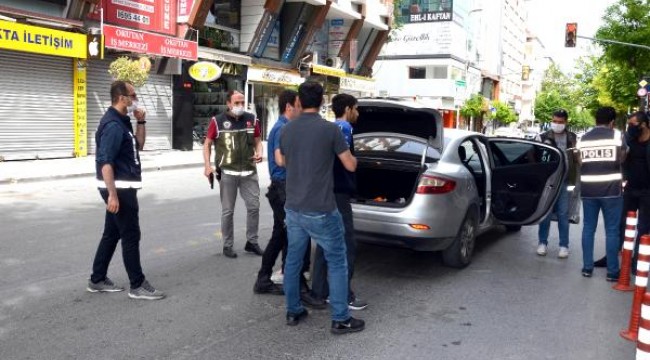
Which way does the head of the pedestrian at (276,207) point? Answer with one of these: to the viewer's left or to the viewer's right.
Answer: to the viewer's right

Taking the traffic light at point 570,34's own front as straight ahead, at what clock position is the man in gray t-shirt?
The man in gray t-shirt is roughly at 12 o'clock from the traffic light.

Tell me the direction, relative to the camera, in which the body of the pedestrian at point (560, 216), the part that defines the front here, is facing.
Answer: toward the camera

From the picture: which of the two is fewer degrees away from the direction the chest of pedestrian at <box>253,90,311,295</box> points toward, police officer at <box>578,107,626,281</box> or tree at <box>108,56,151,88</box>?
the police officer

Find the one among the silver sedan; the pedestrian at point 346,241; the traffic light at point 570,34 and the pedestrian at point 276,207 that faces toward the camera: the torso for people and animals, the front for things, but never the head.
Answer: the traffic light

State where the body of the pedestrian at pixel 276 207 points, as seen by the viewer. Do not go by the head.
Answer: to the viewer's right

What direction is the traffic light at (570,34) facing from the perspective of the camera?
toward the camera

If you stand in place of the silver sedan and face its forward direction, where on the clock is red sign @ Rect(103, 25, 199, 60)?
The red sign is roughly at 9 o'clock from the silver sedan.

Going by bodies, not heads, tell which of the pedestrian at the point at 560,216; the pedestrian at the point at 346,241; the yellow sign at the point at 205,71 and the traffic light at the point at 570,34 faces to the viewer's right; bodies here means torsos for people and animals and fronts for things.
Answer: the pedestrian at the point at 346,241

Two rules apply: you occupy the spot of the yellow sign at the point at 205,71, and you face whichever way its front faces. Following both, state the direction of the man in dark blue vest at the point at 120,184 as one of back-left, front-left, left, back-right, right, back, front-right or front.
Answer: front

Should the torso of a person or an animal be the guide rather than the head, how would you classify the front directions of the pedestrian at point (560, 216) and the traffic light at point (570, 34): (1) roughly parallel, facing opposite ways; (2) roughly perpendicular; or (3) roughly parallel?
roughly parallel

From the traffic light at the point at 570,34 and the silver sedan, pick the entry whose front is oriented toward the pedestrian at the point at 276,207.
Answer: the traffic light

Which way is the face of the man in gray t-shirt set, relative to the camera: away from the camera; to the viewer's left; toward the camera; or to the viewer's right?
away from the camera

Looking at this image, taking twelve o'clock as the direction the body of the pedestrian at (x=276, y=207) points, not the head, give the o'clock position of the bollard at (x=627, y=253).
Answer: The bollard is roughly at 12 o'clock from the pedestrian.

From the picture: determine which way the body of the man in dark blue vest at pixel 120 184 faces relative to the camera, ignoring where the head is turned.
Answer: to the viewer's right

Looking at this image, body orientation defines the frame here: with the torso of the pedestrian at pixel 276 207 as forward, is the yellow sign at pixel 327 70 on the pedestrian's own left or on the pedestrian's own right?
on the pedestrian's own left

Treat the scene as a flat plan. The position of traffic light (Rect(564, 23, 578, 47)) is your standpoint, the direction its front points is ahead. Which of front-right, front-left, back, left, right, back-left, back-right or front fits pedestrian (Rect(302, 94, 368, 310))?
front

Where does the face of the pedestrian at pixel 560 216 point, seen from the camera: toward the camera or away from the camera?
toward the camera

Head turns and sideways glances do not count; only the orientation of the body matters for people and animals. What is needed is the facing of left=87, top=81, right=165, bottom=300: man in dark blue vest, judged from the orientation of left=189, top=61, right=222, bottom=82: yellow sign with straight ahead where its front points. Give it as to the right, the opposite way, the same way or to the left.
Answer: to the left

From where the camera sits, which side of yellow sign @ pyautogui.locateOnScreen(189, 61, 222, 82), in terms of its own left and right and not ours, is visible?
front
